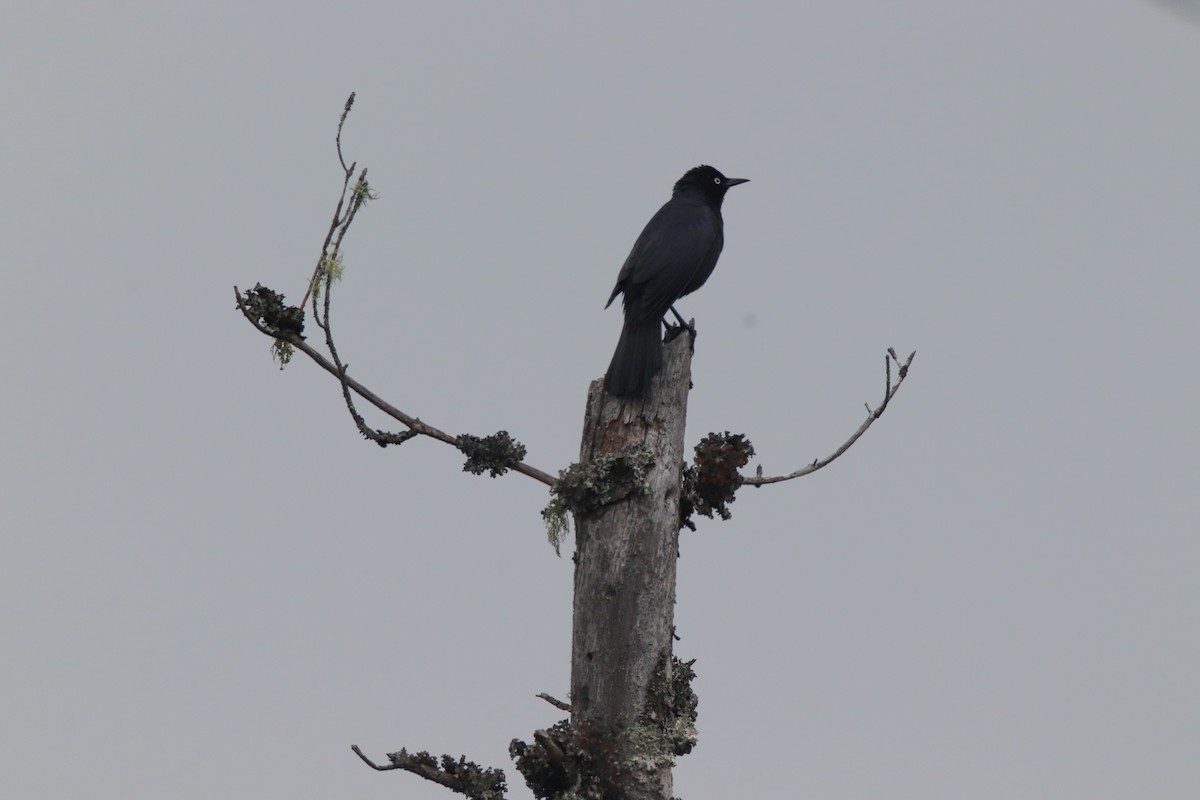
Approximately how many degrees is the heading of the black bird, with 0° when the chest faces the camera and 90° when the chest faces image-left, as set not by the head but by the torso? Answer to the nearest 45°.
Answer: approximately 225°
